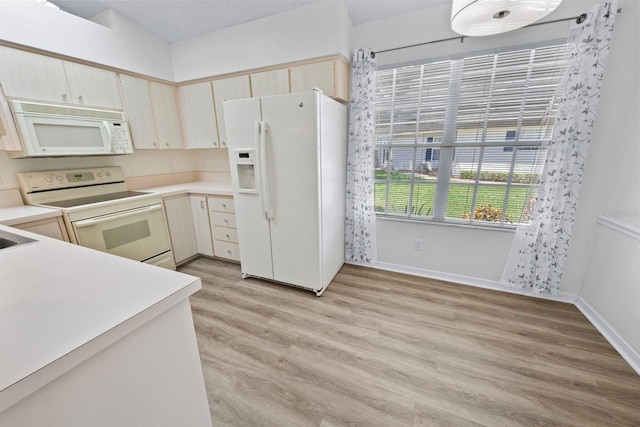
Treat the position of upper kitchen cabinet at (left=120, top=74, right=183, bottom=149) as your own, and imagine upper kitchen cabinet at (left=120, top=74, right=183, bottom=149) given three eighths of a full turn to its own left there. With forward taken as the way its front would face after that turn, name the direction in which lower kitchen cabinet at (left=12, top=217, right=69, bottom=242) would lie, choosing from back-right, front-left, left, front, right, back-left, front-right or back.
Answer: back-left

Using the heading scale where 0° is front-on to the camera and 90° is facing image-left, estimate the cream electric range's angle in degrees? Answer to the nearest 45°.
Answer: approximately 315°

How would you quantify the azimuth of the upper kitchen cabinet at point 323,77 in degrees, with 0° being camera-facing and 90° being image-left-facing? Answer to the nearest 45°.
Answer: approximately 45°

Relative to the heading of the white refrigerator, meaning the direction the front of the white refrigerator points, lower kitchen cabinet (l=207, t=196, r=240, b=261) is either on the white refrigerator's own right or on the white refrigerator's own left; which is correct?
on the white refrigerator's own right

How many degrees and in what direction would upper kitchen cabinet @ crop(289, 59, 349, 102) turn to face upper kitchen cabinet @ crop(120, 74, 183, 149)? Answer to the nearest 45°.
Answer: approximately 45° to its right

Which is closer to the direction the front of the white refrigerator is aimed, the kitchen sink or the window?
the kitchen sink

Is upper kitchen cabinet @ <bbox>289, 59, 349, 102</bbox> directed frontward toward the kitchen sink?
yes

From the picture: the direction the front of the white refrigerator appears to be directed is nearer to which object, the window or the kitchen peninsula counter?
the kitchen peninsula counter
